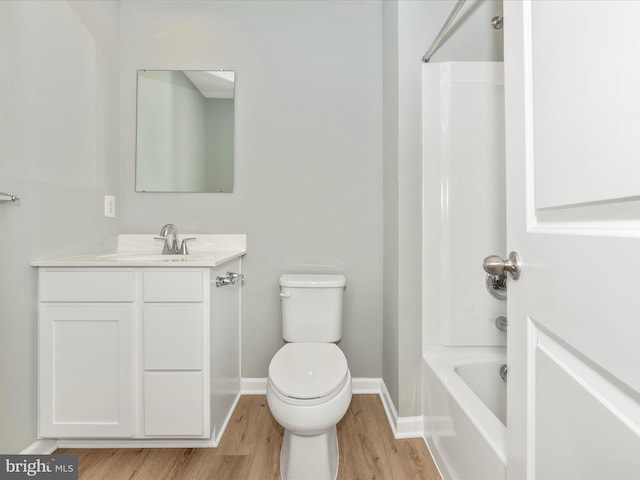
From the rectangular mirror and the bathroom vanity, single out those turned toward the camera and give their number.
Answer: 2

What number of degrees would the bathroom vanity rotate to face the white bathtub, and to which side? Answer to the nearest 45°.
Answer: approximately 45° to its left

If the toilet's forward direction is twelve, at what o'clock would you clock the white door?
The white door is roughly at 11 o'clock from the toilet.

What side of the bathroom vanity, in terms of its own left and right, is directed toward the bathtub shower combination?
left

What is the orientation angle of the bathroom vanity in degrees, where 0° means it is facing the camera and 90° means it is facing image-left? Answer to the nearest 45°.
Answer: approximately 0°

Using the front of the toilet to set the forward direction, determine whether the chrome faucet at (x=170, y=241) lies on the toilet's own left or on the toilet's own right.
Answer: on the toilet's own right

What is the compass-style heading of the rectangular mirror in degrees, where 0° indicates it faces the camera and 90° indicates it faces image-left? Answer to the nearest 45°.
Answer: approximately 0°

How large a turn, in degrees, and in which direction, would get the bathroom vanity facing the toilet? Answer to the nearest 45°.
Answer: approximately 45° to its left
